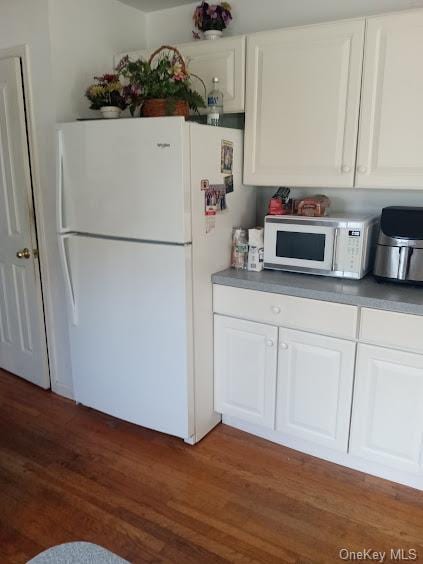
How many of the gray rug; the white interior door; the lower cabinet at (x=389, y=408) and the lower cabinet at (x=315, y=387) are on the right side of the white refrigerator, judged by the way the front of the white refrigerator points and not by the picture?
1

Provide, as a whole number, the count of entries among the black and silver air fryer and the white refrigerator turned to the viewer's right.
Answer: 0

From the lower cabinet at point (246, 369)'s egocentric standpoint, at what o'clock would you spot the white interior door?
The white interior door is roughly at 2 o'clock from the lower cabinet.

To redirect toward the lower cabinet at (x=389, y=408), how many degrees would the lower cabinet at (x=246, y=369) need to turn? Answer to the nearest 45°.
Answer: approximately 90° to its left

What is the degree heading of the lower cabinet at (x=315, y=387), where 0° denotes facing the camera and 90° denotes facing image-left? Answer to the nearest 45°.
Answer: approximately 45°

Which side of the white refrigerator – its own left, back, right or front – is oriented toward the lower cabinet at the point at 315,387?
left

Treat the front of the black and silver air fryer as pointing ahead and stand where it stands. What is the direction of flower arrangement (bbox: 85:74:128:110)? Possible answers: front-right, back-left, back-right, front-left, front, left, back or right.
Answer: right
